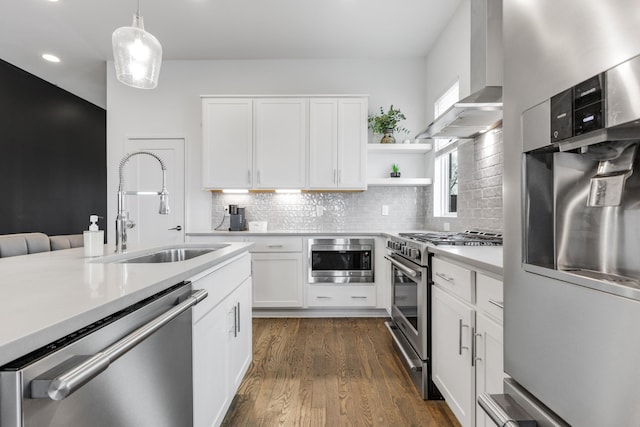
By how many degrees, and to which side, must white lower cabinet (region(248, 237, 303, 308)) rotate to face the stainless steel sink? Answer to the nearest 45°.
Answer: approximately 45° to its right

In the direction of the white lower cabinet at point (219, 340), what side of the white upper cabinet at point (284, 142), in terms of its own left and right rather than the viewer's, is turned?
front

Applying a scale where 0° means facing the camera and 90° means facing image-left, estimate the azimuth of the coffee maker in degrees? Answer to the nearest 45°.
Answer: approximately 0°

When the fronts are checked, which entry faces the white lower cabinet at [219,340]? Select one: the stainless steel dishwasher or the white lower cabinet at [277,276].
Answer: the white lower cabinet at [277,276]

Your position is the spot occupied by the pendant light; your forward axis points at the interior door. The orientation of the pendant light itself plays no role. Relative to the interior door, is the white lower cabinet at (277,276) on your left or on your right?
right

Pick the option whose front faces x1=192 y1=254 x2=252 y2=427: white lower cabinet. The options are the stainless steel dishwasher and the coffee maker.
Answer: the coffee maker

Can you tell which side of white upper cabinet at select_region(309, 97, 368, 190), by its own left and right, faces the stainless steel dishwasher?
front

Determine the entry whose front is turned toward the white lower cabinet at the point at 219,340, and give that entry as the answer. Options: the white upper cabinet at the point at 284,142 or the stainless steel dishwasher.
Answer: the white upper cabinet

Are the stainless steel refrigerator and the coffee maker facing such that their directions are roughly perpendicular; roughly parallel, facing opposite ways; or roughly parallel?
roughly perpendicular

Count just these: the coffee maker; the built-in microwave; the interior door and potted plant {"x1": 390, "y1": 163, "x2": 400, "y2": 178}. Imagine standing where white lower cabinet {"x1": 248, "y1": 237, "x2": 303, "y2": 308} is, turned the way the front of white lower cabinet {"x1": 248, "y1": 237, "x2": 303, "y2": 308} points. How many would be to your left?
2

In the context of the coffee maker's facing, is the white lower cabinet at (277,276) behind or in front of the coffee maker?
in front
